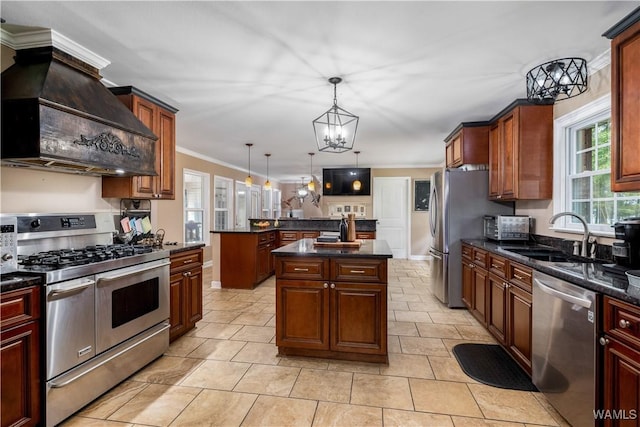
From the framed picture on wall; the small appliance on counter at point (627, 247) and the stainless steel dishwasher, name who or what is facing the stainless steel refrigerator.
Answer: the framed picture on wall

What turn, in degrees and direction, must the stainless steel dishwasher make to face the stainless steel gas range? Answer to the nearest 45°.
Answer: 0° — it already faces it

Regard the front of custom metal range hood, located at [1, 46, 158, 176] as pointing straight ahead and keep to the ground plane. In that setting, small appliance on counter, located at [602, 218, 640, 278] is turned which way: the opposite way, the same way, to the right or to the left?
the opposite way

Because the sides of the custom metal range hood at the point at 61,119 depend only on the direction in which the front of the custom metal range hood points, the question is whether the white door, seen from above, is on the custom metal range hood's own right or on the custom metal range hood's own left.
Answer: on the custom metal range hood's own left

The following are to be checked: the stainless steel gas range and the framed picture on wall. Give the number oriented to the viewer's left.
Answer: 0

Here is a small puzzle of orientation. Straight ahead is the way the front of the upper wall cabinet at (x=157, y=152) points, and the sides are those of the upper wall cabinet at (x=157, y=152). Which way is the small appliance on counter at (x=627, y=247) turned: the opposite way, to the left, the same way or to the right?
the opposite way

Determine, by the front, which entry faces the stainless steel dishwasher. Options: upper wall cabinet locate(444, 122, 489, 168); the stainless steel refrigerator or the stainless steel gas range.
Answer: the stainless steel gas range

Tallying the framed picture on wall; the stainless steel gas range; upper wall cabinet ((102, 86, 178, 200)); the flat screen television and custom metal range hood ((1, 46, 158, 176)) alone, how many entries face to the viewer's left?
0

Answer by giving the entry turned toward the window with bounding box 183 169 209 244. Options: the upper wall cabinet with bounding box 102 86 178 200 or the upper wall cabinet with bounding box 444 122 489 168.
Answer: the upper wall cabinet with bounding box 444 122 489 168

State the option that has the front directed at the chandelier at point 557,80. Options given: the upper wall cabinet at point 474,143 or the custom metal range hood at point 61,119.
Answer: the custom metal range hood

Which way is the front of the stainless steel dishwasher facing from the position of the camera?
facing the viewer and to the left of the viewer

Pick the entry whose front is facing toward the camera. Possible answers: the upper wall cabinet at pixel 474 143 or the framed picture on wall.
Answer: the framed picture on wall

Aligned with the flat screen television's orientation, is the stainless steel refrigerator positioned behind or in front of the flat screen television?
in front

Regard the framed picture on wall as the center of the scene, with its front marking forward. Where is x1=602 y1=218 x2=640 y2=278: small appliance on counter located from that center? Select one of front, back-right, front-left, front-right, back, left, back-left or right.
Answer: front

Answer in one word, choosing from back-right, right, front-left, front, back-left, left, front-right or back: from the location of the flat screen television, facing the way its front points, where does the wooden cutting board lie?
front

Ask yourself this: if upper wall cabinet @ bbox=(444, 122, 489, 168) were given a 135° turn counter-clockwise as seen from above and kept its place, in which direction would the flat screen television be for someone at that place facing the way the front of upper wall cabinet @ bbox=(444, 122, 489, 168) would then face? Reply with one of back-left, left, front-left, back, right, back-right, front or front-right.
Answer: back

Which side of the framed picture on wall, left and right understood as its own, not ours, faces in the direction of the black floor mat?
front

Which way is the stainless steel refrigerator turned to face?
to the viewer's left

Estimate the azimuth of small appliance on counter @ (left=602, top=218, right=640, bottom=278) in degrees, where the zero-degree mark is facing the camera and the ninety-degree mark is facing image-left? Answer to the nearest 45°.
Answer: approximately 45°

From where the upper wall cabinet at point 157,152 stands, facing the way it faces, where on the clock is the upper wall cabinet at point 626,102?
the upper wall cabinet at point 626,102 is roughly at 12 o'clock from the upper wall cabinet at point 157,152.

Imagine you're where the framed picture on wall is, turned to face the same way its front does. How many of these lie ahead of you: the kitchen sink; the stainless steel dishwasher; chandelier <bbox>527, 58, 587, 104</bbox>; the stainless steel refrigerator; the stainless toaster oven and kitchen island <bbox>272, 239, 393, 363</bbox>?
6

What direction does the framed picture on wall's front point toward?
toward the camera

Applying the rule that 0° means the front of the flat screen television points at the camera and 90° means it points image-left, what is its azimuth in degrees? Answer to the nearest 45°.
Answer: approximately 0°
